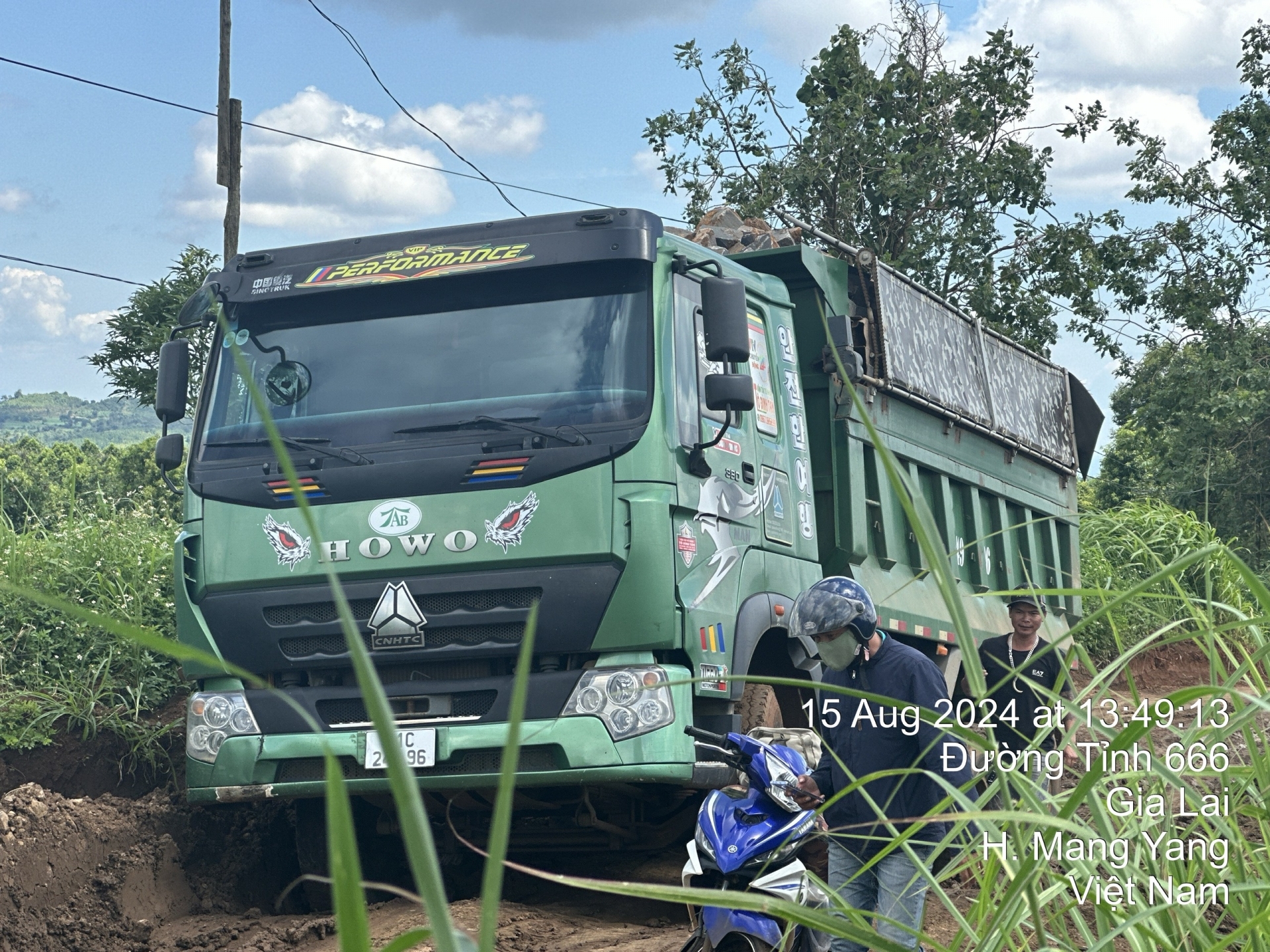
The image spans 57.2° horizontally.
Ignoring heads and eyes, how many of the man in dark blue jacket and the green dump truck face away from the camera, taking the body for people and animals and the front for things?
0

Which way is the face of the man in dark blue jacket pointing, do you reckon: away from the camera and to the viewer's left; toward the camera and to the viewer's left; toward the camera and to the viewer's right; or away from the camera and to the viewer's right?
toward the camera and to the viewer's left

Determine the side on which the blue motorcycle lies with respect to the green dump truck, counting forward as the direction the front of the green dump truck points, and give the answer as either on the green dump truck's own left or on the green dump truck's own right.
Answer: on the green dump truck's own left

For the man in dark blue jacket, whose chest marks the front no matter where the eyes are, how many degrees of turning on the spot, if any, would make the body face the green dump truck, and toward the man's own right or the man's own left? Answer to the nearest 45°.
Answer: approximately 90° to the man's own right

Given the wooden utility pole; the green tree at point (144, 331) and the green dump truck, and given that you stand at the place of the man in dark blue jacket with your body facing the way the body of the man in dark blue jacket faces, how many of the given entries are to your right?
3

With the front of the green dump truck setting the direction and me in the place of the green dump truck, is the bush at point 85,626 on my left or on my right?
on my right

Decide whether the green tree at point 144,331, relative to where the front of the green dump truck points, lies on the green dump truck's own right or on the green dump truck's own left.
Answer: on the green dump truck's own right

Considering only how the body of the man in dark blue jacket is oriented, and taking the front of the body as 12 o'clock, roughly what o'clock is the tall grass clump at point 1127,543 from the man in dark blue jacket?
The tall grass clump is roughly at 5 o'clock from the man in dark blue jacket.

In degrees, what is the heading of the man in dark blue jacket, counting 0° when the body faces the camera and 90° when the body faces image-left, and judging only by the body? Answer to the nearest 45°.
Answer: approximately 45°

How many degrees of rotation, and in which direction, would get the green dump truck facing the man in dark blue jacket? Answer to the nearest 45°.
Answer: approximately 90° to its left

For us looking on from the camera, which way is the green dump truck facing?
facing the viewer and to the left of the viewer

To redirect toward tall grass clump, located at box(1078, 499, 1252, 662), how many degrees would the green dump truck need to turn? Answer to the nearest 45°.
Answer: approximately 180°
